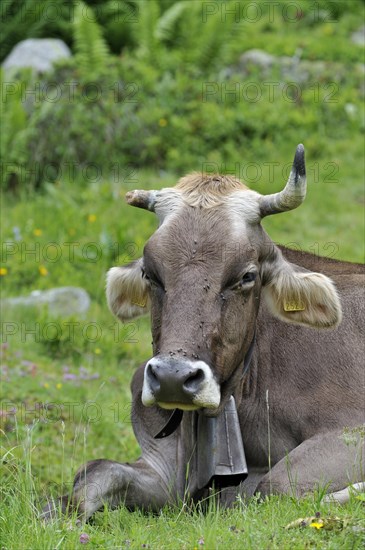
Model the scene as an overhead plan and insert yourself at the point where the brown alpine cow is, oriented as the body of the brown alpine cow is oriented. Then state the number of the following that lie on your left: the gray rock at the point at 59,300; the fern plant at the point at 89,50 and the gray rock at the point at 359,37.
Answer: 0

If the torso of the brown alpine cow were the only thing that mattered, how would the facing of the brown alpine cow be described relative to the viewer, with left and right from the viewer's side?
facing the viewer and to the left of the viewer

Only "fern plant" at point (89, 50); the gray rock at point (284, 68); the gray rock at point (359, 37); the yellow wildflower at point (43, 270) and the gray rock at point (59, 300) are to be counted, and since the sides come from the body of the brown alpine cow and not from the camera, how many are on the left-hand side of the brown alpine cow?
0

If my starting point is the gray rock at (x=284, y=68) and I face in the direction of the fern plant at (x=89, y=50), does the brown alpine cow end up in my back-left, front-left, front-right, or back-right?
front-left

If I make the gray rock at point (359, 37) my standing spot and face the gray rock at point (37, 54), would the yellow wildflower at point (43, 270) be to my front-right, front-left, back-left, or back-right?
front-left

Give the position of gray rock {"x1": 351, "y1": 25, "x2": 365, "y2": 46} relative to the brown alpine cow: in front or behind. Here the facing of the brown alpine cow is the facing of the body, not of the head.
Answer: behind

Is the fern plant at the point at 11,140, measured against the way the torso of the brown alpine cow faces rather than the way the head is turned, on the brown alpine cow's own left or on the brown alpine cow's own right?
on the brown alpine cow's own right

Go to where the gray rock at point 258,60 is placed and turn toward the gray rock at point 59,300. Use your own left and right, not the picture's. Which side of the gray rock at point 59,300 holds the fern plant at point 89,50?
right

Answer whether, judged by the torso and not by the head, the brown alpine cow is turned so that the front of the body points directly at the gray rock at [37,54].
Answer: no

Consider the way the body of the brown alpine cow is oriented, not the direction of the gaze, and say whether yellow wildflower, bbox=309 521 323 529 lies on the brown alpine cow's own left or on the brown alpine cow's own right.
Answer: on the brown alpine cow's own left

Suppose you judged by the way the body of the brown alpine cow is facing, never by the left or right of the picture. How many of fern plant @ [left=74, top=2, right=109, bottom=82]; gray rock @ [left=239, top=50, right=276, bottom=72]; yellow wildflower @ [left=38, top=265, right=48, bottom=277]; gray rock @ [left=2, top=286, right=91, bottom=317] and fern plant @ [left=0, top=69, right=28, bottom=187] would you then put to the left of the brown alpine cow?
0

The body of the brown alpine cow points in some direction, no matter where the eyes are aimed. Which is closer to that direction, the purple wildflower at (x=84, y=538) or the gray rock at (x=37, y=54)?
the purple wildflower

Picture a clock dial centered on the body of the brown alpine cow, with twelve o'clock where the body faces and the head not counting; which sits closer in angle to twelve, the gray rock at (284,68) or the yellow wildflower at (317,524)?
the yellow wildflower

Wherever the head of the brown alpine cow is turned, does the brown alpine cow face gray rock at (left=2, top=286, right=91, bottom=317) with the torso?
no

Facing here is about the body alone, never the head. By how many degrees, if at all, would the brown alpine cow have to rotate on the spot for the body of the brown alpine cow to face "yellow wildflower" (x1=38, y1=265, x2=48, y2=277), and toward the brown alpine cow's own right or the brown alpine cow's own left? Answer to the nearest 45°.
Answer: approximately 135° to the brown alpine cow's own right

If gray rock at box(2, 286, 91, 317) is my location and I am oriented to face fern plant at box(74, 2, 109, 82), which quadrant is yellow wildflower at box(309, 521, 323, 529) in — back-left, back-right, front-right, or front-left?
back-right

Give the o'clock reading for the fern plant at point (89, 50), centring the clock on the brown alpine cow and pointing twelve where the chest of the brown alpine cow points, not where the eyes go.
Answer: The fern plant is roughly at 4 o'clock from the brown alpine cow.

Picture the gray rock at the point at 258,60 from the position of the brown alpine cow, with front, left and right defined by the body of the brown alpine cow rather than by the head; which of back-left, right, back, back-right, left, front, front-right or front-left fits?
back-right

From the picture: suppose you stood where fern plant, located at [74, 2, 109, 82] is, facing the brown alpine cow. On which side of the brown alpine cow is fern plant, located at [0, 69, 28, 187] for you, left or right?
right
